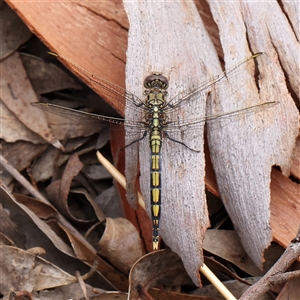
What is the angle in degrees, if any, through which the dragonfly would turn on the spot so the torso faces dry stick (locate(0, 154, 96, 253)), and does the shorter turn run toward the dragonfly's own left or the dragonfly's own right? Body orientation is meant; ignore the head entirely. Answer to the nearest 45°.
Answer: approximately 90° to the dragonfly's own left

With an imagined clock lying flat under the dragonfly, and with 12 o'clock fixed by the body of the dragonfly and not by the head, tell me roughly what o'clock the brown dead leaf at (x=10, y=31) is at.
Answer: The brown dead leaf is roughly at 10 o'clock from the dragonfly.

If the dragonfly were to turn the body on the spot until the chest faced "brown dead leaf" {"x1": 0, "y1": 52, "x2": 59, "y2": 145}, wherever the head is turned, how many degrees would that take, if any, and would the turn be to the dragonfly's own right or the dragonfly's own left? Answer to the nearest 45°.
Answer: approximately 45° to the dragonfly's own left

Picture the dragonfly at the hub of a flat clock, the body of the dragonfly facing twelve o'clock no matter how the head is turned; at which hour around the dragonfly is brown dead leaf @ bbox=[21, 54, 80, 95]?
The brown dead leaf is roughly at 10 o'clock from the dragonfly.

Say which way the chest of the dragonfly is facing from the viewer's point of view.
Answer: away from the camera

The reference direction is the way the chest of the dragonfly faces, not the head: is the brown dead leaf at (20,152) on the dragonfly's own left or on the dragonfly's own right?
on the dragonfly's own left
